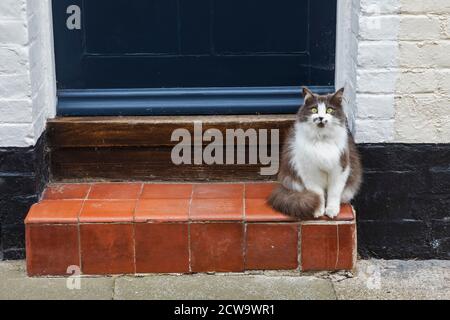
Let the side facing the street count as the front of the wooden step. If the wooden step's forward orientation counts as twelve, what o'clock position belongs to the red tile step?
The red tile step is roughly at 11 o'clock from the wooden step.

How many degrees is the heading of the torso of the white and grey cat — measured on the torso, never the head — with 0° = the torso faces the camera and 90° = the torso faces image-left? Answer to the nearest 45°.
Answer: approximately 0°

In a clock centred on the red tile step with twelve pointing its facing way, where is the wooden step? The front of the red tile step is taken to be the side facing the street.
The wooden step is roughly at 5 o'clock from the red tile step.

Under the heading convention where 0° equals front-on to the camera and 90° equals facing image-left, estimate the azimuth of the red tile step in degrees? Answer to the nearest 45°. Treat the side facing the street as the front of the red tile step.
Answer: approximately 0°
